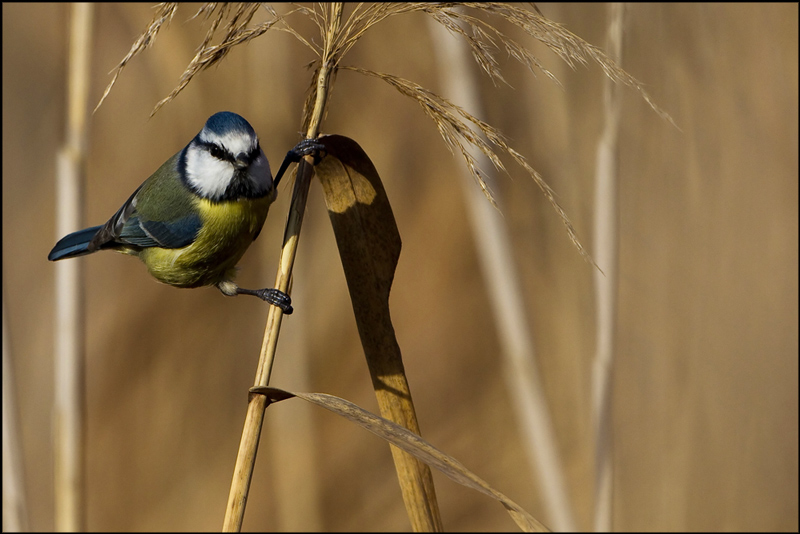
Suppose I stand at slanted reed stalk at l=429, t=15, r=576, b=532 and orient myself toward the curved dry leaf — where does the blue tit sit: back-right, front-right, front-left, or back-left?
front-right

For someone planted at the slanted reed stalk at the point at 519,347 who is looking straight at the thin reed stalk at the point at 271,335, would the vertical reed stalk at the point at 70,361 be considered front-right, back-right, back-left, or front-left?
front-right

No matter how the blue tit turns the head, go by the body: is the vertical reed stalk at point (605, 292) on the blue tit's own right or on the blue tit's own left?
on the blue tit's own left

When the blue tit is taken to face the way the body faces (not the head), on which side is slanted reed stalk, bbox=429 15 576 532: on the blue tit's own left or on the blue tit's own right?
on the blue tit's own left

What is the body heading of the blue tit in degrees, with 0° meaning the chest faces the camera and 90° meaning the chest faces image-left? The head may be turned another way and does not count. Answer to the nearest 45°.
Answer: approximately 315°
